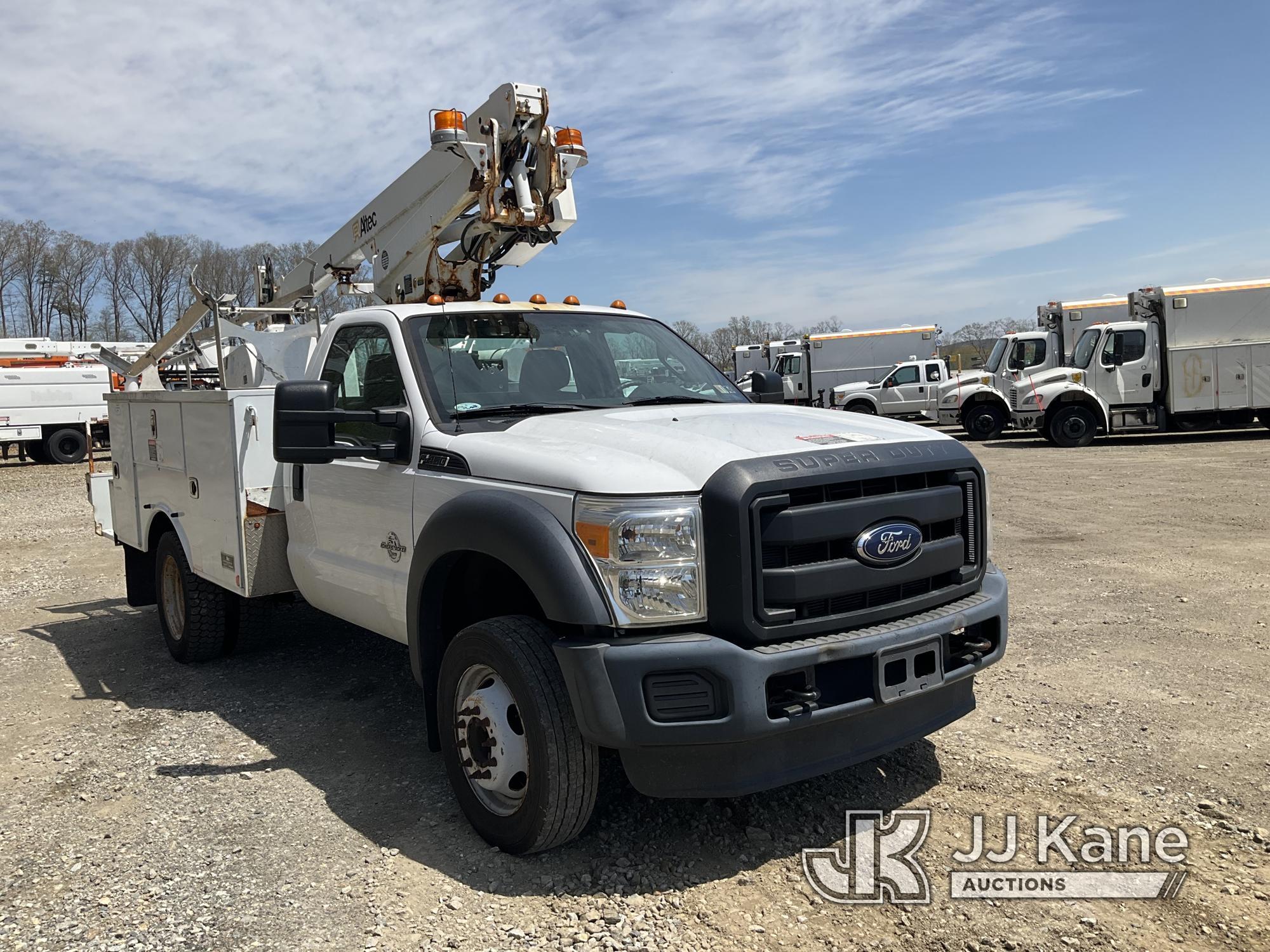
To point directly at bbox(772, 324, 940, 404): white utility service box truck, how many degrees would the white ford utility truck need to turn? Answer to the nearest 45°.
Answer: approximately 135° to its left

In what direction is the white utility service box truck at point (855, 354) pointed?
to the viewer's left

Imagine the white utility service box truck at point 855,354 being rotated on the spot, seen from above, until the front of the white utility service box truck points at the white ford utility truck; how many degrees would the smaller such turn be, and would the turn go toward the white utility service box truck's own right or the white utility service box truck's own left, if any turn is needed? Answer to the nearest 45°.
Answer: approximately 90° to the white utility service box truck's own left

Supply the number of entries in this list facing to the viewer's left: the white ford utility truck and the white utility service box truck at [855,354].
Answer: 1

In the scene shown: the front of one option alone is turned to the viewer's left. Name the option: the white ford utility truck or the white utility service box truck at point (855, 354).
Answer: the white utility service box truck
